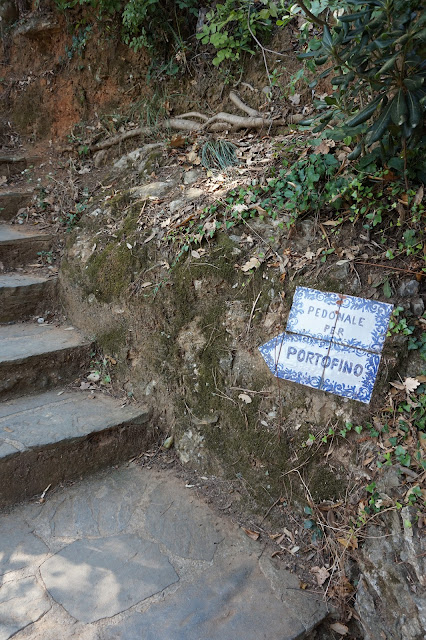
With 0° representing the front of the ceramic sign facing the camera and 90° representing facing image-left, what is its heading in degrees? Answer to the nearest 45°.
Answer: approximately 0°

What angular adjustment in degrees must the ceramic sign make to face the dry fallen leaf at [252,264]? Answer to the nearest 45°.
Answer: approximately 135° to its right

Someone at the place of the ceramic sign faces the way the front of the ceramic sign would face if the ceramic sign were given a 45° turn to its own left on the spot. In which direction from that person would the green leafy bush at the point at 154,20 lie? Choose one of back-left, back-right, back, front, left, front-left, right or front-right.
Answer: back

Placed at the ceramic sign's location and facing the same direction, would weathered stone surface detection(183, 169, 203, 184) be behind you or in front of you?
behind

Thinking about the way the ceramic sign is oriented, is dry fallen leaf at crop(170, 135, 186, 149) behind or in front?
behind

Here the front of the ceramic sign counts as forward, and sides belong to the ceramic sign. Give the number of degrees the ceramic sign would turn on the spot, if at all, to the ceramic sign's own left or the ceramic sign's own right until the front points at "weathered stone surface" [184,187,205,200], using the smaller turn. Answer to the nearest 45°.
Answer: approximately 135° to the ceramic sign's own right

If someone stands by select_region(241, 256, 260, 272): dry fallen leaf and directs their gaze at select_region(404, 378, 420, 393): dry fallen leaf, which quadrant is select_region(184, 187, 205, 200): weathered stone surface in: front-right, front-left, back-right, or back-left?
back-left

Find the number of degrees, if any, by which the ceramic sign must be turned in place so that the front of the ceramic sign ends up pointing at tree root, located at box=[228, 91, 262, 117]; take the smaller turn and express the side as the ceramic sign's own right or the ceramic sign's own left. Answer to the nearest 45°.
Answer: approximately 135° to the ceramic sign's own right
